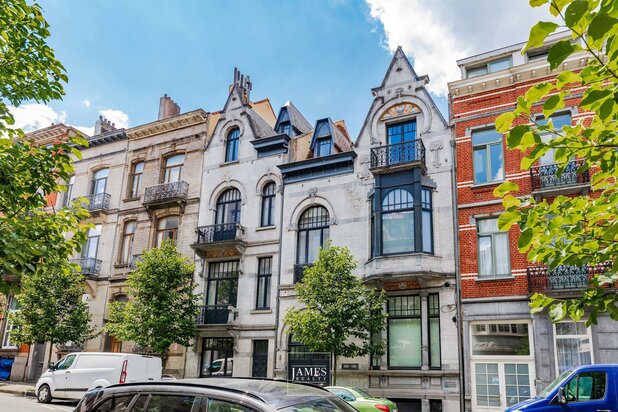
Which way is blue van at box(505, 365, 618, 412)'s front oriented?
to the viewer's left

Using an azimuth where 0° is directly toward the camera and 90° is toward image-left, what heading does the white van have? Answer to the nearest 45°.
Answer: approximately 135°

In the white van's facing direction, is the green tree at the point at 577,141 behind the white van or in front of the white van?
behind

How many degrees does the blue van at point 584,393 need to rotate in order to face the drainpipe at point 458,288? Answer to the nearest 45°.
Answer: approximately 45° to its right
